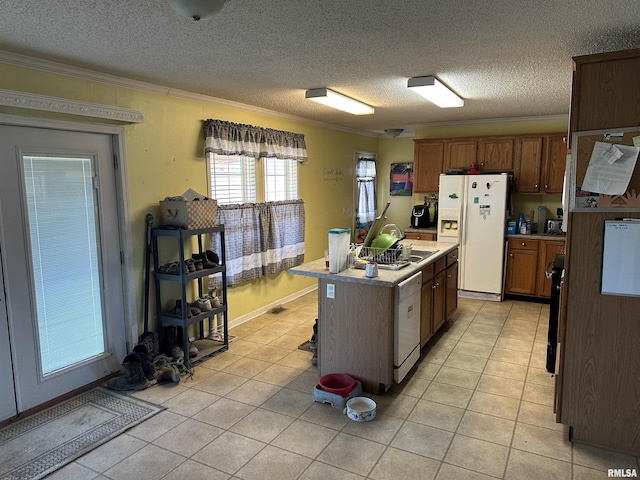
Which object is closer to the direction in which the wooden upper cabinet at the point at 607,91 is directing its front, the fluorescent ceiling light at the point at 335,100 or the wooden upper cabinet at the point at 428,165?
the fluorescent ceiling light

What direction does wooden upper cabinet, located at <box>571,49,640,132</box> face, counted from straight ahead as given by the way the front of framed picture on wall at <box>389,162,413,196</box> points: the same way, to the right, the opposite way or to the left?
to the right

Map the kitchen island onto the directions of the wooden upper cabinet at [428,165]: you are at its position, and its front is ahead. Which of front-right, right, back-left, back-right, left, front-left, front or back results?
front

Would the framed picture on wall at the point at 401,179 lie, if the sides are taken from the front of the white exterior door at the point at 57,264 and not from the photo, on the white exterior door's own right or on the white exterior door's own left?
on the white exterior door's own left

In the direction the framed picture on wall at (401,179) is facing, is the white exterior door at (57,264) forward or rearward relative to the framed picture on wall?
forward

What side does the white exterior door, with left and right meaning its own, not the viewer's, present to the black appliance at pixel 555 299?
front

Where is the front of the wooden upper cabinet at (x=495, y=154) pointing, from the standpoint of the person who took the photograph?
facing the viewer

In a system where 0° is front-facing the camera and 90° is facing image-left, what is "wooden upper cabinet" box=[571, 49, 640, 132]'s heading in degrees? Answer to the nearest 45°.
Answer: approximately 90°

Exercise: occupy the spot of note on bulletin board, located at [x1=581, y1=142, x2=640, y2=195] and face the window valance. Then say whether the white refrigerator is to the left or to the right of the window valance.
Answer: right
